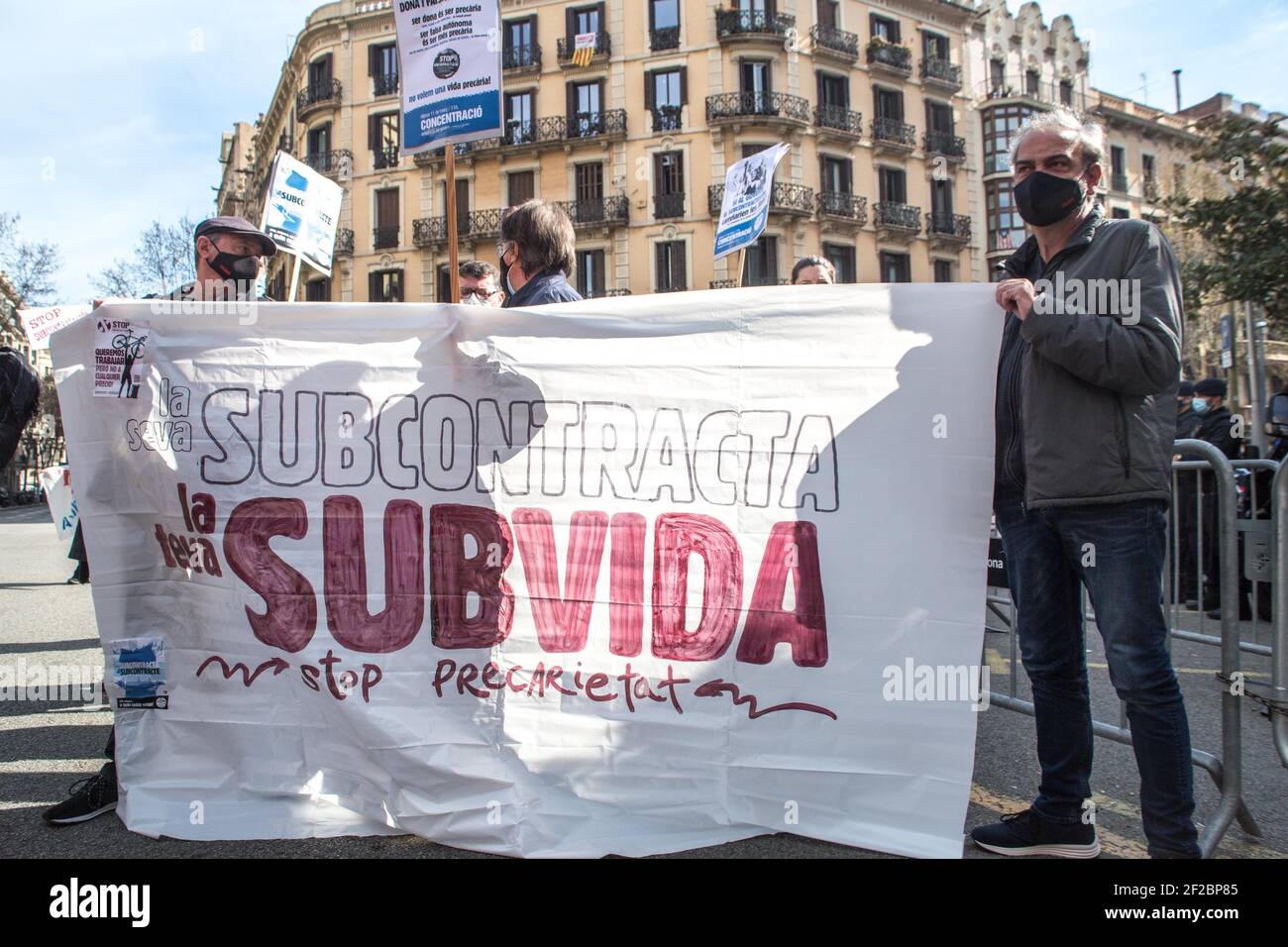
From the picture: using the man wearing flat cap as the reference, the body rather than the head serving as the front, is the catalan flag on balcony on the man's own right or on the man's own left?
on the man's own left

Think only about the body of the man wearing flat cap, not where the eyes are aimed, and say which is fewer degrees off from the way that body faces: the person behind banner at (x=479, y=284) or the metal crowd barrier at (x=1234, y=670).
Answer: the metal crowd barrier

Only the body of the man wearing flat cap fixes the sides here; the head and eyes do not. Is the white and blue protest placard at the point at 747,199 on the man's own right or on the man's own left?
on the man's own left

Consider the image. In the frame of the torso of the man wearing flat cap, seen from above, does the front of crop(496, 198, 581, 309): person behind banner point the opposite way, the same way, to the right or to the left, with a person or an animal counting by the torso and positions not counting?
the opposite way

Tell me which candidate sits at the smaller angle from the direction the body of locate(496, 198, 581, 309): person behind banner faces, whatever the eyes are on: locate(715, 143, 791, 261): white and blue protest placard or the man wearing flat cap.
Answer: the man wearing flat cap

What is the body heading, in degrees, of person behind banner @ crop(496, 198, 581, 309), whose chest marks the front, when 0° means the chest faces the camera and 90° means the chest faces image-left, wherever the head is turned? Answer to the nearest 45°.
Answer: approximately 135°

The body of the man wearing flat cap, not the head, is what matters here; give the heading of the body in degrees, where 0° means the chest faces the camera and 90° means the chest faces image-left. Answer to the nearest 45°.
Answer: approximately 315°

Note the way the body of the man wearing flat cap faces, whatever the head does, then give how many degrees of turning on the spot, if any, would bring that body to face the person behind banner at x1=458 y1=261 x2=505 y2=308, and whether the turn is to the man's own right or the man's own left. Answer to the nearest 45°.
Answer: approximately 90° to the man's own left

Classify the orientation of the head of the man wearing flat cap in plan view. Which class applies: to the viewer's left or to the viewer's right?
to the viewer's right
